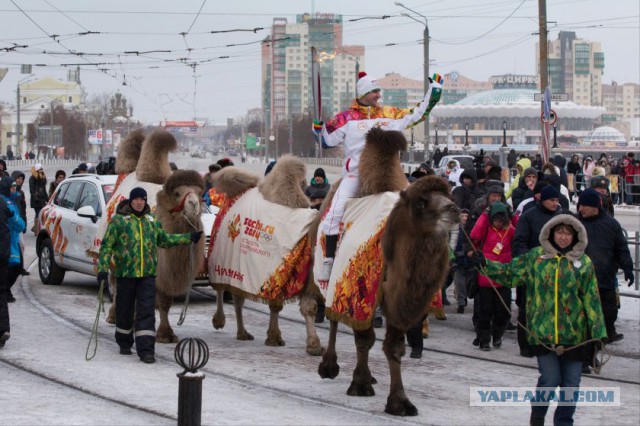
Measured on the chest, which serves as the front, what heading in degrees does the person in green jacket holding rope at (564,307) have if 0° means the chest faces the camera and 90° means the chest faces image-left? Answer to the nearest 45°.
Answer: approximately 0°

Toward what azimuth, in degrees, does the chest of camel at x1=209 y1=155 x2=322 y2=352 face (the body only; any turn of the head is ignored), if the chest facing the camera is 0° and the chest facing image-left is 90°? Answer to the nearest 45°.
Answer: approximately 315°

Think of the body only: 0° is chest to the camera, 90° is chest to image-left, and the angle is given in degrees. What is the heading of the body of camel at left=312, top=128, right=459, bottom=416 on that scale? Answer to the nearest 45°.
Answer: approximately 315°

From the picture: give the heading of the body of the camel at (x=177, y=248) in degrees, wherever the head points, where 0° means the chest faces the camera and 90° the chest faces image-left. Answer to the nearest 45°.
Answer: approximately 315°

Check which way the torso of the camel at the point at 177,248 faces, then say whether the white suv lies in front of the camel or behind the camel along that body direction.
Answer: behind

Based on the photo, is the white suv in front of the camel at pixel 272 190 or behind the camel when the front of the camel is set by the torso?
behind
